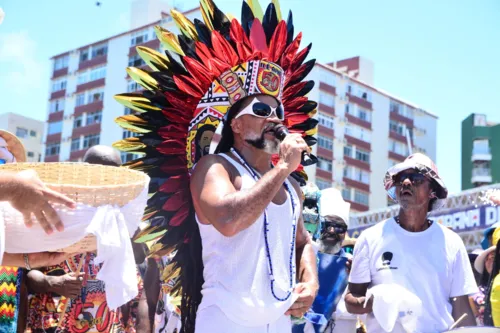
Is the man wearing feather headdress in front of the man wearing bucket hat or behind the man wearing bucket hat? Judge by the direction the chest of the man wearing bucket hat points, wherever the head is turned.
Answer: in front

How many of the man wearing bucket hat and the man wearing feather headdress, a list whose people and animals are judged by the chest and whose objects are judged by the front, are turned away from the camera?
0

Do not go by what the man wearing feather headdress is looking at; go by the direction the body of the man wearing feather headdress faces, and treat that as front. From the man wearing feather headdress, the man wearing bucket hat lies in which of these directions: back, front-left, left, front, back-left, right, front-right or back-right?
left

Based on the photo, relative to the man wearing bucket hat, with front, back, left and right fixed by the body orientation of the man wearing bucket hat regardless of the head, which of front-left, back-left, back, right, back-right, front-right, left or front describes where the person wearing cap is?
back-right

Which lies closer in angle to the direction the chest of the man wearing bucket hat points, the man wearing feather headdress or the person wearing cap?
the man wearing feather headdress

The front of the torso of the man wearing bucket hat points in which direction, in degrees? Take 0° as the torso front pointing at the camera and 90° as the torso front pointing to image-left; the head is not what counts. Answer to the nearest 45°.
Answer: approximately 0°

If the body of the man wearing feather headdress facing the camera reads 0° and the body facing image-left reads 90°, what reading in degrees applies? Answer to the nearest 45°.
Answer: approximately 315°
